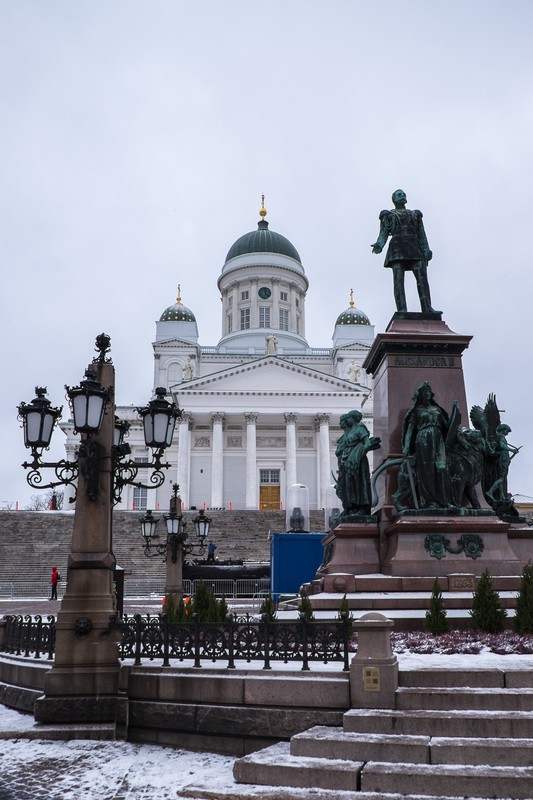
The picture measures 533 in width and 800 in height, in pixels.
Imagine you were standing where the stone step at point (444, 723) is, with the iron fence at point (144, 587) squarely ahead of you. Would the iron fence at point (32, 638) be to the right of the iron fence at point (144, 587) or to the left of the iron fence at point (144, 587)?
left

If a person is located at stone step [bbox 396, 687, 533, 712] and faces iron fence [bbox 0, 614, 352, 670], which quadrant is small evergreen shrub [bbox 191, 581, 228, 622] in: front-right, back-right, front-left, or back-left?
front-right

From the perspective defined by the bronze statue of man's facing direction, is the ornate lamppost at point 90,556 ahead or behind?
ahead

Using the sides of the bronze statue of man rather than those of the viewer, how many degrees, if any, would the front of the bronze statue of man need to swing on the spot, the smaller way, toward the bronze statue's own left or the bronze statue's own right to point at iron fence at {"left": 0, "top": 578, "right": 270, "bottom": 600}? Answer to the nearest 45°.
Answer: approximately 135° to the bronze statue's own right

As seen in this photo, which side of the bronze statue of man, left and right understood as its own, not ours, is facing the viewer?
front

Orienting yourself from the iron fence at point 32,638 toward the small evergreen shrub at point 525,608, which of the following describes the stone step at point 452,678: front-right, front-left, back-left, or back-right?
front-right
